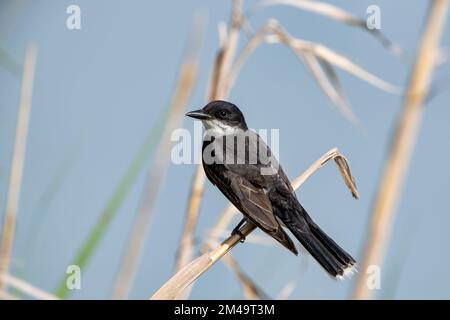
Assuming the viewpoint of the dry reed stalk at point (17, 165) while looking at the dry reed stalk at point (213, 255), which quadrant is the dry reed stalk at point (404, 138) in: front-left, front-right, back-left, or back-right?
front-left

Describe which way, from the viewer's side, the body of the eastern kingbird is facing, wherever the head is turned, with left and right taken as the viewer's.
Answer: facing away from the viewer and to the left of the viewer

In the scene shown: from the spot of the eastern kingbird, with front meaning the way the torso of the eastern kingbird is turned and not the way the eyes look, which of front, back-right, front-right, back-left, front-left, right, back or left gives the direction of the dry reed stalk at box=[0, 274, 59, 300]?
front

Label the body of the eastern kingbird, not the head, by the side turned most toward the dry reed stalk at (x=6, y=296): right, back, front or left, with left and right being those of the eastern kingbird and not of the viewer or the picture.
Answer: front
